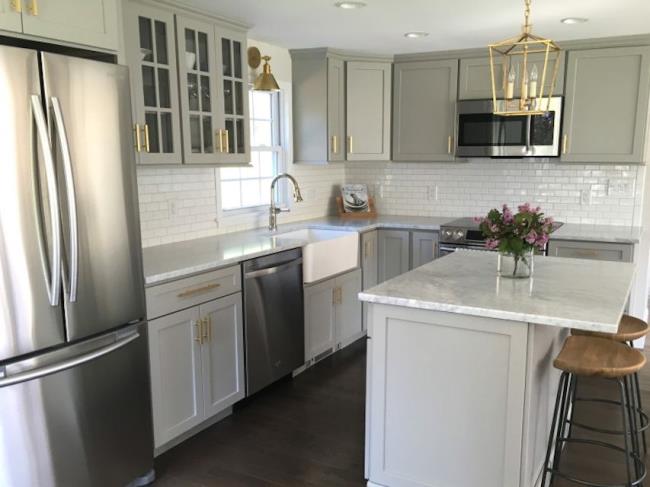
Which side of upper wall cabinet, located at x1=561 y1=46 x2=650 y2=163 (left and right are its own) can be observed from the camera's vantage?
front

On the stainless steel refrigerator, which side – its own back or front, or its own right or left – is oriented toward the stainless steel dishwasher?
left

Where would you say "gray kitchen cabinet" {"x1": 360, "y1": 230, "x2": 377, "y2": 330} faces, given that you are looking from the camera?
facing the viewer and to the right of the viewer

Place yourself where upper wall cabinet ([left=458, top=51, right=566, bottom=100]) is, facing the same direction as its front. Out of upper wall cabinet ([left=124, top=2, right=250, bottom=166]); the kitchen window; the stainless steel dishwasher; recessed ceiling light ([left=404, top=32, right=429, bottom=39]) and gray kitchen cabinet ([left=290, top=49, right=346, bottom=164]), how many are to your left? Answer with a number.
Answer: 0

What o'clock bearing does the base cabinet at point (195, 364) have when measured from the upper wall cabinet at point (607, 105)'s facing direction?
The base cabinet is roughly at 1 o'clock from the upper wall cabinet.

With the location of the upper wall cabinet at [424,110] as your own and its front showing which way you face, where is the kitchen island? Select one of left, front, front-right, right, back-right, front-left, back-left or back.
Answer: front

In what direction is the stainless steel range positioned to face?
toward the camera

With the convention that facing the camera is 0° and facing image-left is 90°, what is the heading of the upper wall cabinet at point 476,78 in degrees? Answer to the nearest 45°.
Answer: approximately 0°

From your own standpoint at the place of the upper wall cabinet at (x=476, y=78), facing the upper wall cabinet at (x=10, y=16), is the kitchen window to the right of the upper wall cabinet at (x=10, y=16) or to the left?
right

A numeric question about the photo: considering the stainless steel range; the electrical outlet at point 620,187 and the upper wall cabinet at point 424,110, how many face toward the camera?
3

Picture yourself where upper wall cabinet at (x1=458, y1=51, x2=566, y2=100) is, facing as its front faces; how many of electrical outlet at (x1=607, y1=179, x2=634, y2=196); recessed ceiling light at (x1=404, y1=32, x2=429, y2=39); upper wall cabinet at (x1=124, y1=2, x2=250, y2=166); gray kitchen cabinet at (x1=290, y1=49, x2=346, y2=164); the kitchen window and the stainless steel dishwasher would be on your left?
1

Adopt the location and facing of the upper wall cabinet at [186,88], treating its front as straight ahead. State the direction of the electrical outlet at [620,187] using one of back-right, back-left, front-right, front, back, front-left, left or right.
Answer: front-left

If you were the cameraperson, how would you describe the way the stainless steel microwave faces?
facing the viewer

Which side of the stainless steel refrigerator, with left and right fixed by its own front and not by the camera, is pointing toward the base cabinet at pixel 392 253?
left
